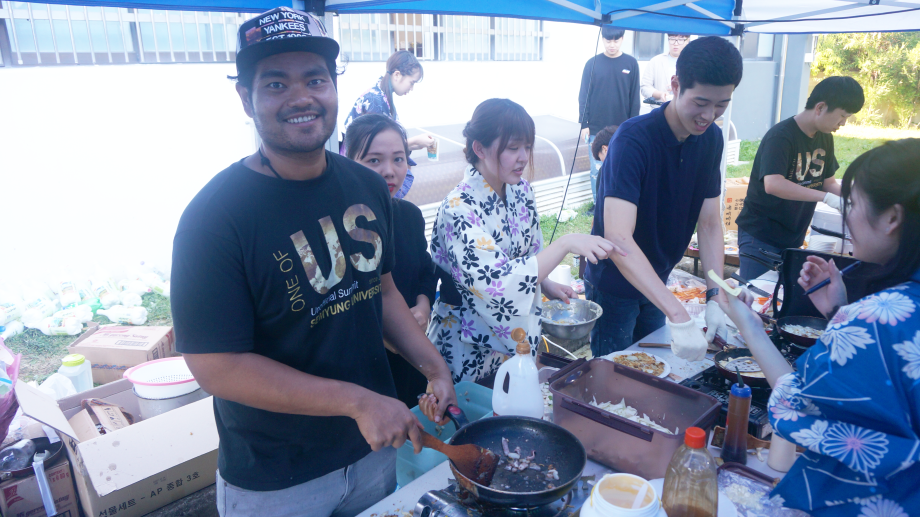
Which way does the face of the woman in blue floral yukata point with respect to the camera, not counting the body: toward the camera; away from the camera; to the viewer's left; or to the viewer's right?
to the viewer's left

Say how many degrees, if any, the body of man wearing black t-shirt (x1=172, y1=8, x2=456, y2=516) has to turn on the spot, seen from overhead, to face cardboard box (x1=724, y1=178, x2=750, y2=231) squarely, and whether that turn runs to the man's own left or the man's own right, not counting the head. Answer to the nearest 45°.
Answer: approximately 90° to the man's own left

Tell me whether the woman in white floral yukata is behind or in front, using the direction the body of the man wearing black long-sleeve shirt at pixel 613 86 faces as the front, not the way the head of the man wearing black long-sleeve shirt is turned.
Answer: in front

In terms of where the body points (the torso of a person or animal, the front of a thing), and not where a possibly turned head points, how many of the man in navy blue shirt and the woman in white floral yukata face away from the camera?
0

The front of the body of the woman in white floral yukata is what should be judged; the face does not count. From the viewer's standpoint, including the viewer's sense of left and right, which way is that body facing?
facing the viewer and to the right of the viewer
